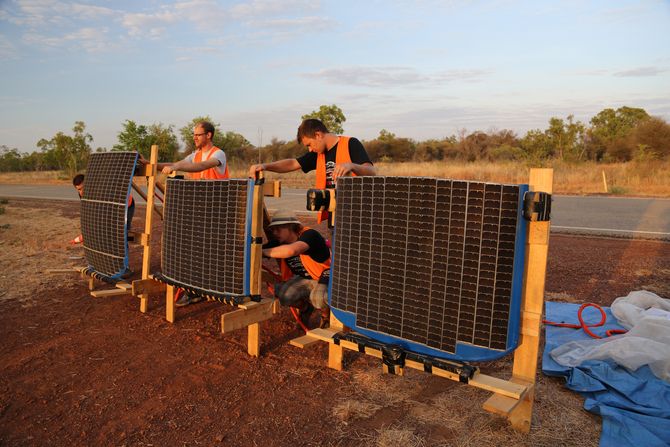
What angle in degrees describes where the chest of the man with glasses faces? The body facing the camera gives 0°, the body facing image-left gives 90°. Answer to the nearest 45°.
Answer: approximately 45°

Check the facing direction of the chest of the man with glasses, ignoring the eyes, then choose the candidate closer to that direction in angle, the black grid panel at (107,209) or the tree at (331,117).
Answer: the black grid panel

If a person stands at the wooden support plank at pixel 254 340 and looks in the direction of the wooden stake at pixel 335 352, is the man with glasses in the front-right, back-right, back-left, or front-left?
back-left

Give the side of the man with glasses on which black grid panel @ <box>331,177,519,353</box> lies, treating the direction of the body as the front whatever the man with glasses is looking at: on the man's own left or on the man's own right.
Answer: on the man's own left

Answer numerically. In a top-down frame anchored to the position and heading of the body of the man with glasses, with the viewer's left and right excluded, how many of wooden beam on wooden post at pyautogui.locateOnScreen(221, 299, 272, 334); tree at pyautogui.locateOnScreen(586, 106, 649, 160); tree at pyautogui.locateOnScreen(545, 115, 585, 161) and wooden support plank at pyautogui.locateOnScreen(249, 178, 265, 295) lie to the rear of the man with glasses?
2

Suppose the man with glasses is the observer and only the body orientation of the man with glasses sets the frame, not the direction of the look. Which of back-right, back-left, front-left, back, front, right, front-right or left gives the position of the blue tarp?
left

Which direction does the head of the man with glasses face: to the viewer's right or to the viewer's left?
to the viewer's left

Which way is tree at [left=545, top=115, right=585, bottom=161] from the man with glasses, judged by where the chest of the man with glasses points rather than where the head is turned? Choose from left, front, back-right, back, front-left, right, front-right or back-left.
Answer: back

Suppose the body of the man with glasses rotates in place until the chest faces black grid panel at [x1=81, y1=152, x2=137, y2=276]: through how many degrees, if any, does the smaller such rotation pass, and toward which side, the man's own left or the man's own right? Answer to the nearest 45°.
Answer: approximately 45° to the man's own right

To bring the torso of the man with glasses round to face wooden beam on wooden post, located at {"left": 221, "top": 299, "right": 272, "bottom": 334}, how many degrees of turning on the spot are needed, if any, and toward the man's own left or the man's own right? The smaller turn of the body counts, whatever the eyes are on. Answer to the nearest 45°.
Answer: approximately 45° to the man's own left

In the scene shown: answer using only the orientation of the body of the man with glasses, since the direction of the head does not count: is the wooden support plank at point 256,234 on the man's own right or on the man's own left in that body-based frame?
on the man's own left

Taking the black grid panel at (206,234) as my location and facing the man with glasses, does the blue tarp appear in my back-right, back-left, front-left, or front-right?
back-right

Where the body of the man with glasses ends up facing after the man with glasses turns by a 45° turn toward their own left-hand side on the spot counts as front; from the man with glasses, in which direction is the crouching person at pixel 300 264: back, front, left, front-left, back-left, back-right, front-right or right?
front-left

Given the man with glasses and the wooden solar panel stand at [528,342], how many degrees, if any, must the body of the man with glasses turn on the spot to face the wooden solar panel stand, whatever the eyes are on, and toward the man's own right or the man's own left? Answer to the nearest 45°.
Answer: approximately 90° to the man's own left

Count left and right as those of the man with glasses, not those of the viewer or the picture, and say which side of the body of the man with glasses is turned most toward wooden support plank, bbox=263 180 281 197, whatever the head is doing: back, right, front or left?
left
